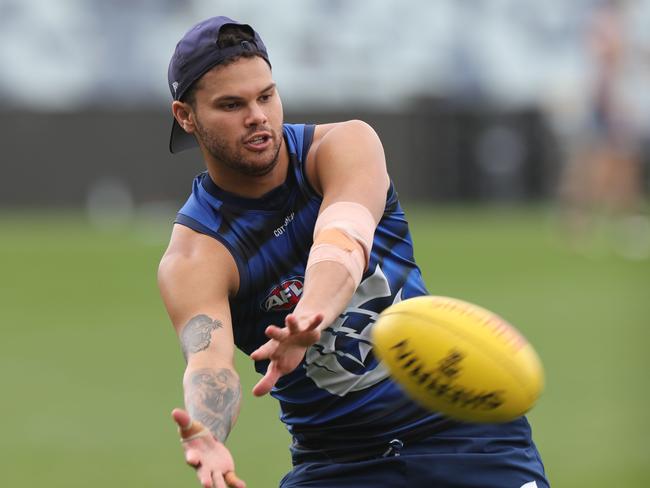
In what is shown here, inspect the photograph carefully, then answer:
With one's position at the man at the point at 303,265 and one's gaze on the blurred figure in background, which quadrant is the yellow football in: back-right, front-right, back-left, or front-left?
back-right

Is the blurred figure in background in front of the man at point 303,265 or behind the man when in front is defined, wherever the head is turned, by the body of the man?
behind

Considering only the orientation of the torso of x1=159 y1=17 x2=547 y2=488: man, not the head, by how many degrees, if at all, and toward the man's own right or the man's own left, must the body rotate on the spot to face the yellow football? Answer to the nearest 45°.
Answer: approximately 45° to the man's own left

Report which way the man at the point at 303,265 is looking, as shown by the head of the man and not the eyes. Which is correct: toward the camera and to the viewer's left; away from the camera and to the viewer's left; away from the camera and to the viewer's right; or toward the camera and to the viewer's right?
toward the camera and to the viewer's right

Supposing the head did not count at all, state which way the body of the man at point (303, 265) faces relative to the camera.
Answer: toward the camera

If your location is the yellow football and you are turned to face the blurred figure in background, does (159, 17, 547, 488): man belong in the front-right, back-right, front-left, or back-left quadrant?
front-left

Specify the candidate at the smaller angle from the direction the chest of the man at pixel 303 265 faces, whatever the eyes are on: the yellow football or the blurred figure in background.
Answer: the yellow football
